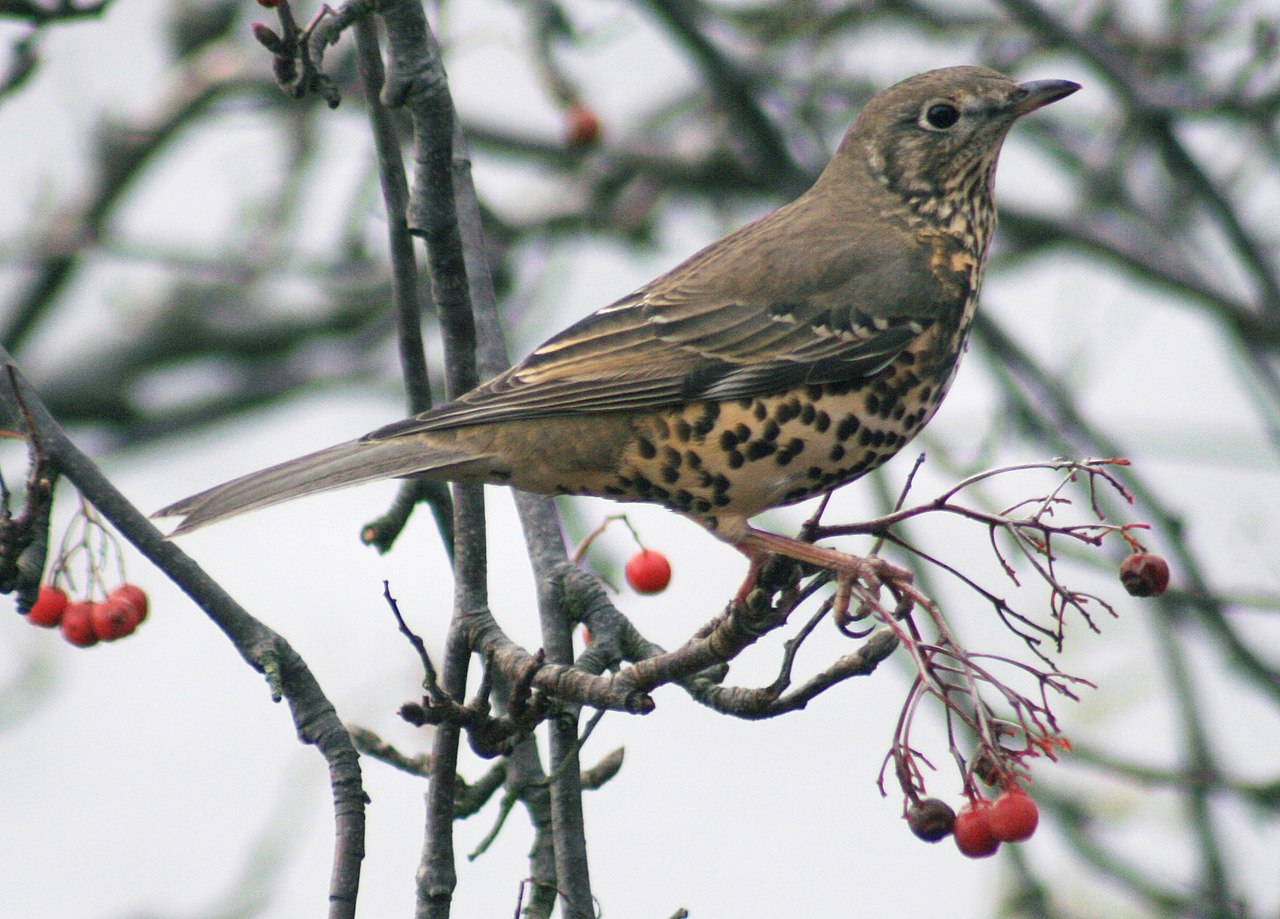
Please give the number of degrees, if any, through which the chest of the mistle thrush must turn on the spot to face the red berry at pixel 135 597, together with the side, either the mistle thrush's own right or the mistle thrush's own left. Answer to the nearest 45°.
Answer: approximately 180°

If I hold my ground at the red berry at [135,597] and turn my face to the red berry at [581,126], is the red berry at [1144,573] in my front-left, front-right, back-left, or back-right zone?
front-right

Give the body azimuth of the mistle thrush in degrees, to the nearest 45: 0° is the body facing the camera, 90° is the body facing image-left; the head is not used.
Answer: approximately 270°

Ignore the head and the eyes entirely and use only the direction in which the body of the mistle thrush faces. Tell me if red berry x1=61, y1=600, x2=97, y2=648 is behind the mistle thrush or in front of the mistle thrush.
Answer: behind
